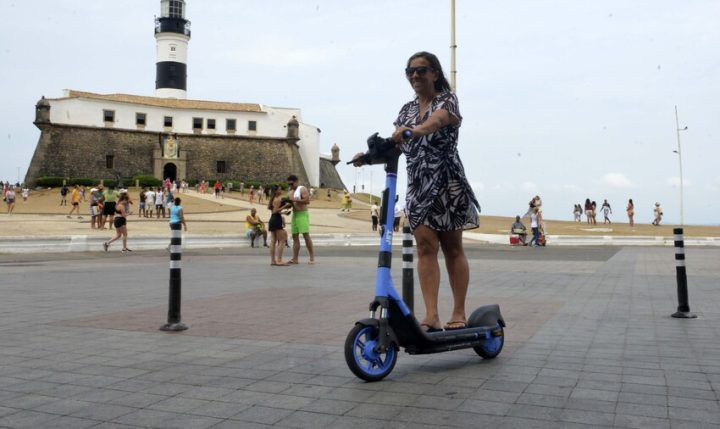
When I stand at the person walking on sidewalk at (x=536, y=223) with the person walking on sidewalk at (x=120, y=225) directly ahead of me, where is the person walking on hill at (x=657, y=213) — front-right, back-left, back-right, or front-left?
back-right

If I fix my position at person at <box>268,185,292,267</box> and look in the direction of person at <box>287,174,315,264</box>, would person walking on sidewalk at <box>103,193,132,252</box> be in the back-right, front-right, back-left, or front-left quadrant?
back-left

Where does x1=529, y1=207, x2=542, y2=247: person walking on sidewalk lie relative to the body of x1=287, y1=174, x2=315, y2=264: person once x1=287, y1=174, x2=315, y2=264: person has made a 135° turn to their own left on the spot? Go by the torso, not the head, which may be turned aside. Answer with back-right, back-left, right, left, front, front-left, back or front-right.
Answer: front-left

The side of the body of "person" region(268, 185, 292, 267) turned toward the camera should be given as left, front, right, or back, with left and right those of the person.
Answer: right

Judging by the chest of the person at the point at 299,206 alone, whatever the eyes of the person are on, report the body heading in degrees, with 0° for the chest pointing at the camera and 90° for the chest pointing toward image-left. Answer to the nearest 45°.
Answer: approximately 45°

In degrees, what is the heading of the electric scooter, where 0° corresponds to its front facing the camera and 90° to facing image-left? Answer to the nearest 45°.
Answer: approximately 45°

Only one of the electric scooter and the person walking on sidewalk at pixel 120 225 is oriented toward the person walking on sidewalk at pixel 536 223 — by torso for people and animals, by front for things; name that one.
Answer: the person walking on sidewalk at pixel 120 225

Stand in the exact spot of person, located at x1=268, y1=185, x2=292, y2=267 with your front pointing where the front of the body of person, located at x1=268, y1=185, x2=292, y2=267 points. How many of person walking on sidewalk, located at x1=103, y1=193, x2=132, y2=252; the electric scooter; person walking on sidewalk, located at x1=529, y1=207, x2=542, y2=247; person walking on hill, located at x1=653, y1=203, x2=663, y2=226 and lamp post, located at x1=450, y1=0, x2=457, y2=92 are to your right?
1
